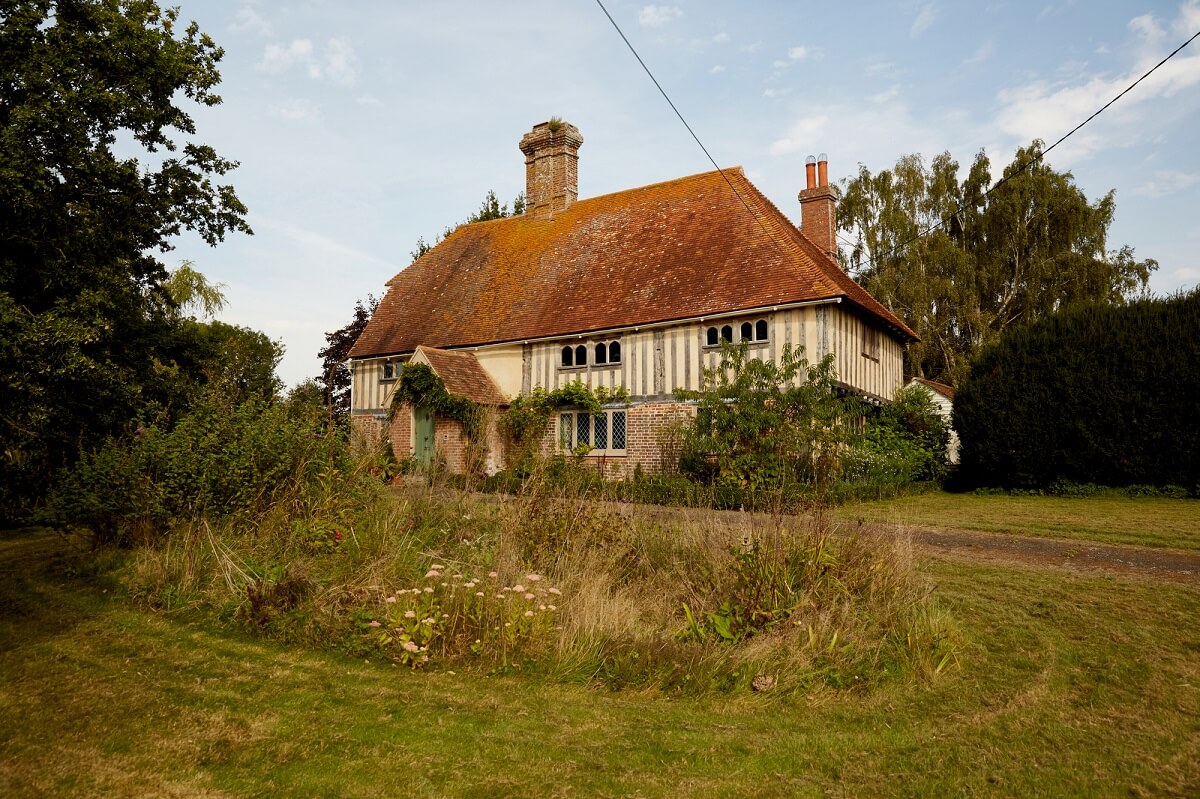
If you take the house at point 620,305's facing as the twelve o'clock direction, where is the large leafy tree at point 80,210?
The large leafy tree is roughly at 12 o'clock from the house.

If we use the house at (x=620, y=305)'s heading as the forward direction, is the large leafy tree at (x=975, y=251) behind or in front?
behind

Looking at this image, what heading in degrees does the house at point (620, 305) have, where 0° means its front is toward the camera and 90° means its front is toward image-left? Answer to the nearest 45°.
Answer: approximately 45°

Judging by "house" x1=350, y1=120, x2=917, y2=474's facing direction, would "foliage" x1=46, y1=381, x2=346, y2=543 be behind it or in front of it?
in front

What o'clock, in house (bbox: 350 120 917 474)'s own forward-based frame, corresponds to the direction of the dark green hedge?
The dark green hedge is roughly at 8 o'clock from the house.

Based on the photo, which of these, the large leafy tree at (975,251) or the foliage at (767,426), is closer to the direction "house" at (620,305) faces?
the foliage

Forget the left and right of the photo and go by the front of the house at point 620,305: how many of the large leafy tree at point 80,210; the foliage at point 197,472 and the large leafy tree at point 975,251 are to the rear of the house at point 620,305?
1
